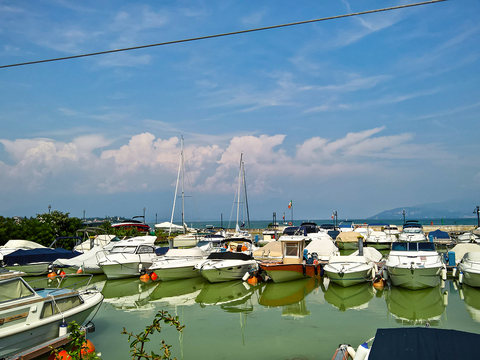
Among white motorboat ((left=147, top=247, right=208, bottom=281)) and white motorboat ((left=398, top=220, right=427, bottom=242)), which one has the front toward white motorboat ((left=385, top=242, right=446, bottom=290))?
white motorboat ((left=398, top=220, right=427, bottom=242))

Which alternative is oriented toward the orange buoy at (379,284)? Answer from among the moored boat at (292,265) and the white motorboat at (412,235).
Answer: the white motorboat

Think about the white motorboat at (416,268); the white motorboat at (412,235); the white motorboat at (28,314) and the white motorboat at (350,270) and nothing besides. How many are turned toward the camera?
3

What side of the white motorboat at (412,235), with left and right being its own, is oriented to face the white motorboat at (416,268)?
front

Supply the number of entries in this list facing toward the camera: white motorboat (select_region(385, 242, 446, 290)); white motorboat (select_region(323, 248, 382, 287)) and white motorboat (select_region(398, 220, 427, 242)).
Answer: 3

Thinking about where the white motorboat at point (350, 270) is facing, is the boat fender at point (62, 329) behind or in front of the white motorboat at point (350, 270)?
in front

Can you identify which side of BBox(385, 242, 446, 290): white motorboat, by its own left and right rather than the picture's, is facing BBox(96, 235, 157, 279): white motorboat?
right

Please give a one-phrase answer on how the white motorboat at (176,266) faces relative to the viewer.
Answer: facing the viewer and to the left of the viewer

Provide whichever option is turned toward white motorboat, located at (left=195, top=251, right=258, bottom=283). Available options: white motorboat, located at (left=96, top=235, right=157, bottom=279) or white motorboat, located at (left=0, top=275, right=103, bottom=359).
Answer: white motorboat, located at (left=0, top=275, right=103, bottom=359)

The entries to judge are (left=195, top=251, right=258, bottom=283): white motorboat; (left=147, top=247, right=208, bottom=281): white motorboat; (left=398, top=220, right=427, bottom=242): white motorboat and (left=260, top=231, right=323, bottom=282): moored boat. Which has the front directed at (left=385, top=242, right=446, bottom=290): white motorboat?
(left=398, top=220, right=427, bottom=242): white motorboat

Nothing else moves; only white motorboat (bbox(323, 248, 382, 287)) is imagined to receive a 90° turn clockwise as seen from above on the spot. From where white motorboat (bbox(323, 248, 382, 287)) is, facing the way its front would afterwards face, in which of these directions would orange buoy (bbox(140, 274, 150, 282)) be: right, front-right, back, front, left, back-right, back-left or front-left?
front
